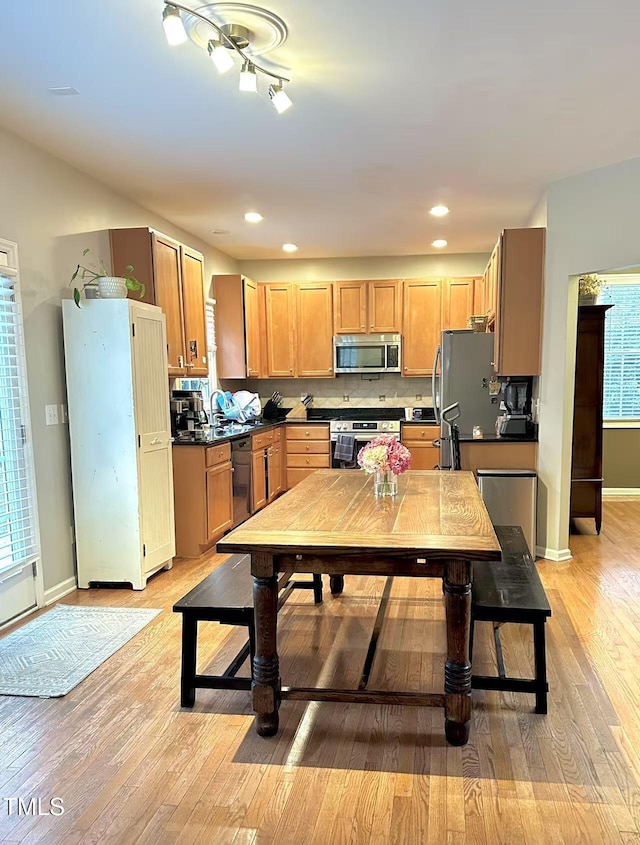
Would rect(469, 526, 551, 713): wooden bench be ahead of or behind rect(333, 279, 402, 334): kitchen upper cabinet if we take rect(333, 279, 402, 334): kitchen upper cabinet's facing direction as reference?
ahead

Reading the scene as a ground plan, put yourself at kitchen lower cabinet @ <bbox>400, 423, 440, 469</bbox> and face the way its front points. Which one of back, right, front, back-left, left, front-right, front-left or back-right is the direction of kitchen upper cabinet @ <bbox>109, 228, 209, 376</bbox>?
front-right

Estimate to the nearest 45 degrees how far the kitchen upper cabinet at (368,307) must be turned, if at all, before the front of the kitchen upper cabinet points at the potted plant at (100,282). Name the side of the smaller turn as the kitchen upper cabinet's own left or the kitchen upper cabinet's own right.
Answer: approximately 45° to the kitchen upper cabinet's own right

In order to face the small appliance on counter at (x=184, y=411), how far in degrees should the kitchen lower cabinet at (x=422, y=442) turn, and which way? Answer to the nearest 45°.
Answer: approximately 45° to its right
